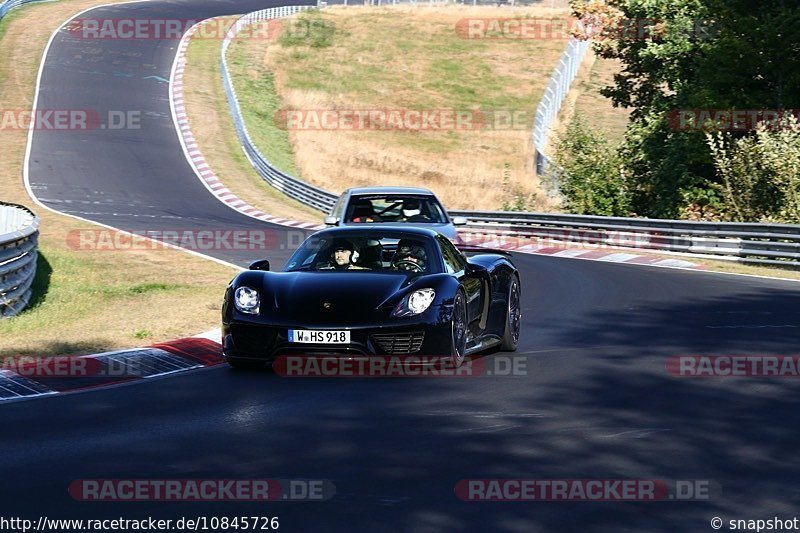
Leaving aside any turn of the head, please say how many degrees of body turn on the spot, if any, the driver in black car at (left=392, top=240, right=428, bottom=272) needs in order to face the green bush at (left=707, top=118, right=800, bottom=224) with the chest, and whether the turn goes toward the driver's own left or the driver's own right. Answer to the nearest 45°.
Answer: approximately 135° to the driver's own left

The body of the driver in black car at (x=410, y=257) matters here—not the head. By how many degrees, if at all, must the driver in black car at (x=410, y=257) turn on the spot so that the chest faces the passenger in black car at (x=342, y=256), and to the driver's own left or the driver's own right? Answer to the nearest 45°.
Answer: approximately 90° to the driver's own right

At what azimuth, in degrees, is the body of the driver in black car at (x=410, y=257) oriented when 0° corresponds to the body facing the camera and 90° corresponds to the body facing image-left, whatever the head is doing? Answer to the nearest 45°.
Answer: approximately 0°

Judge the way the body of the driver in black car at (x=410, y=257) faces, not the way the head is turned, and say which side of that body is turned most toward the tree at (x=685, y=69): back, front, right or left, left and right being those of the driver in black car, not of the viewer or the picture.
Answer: back

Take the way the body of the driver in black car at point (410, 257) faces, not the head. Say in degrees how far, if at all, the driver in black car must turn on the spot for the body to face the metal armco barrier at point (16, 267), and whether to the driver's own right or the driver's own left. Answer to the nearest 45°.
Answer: approximately 135° to the driver's own right

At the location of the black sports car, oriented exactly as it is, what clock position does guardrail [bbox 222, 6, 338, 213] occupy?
The guardrail is roughly at 6 o'clock from the black sports car.

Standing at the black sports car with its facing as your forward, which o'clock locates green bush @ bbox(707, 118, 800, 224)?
The green bush is roughly at 7 o'clock from the black sports car.

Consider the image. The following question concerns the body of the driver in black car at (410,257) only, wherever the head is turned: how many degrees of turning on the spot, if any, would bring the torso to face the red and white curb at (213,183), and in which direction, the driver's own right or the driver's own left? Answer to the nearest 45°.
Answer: approximately 180°

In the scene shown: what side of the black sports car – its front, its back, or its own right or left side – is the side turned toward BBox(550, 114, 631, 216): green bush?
back
